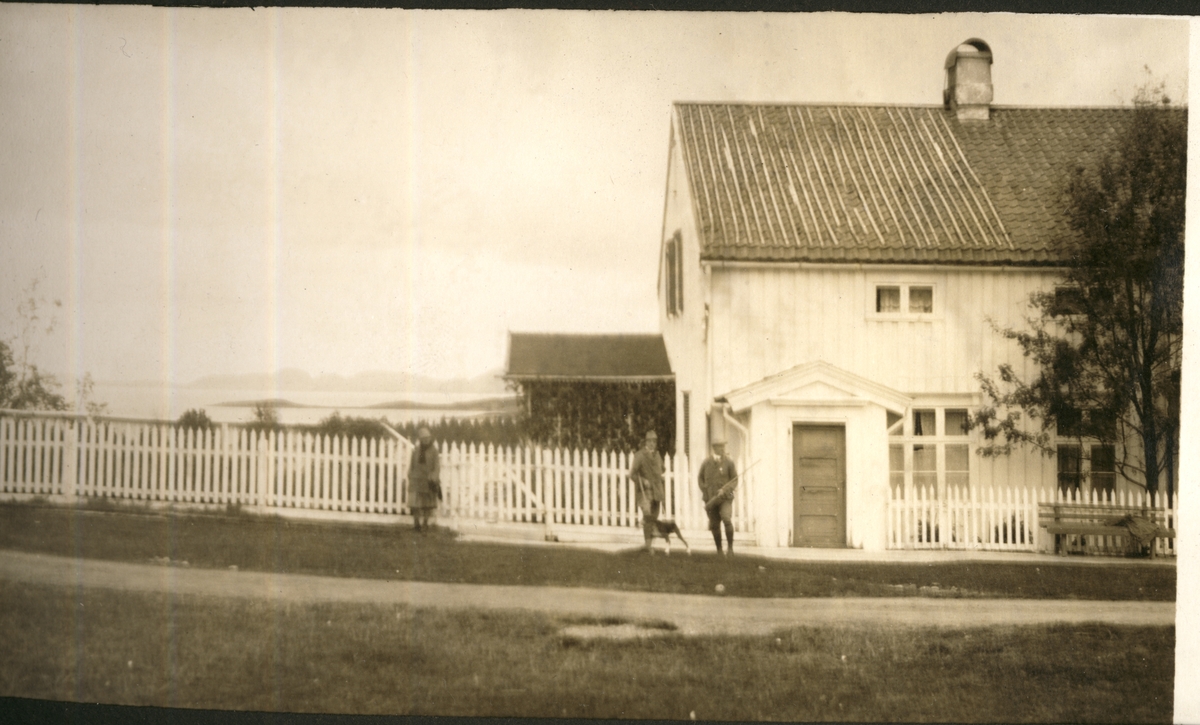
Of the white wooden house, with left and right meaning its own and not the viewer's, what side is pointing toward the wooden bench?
front

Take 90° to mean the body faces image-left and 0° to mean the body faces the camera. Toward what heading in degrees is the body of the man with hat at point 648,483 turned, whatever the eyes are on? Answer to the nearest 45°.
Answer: approximately 0°

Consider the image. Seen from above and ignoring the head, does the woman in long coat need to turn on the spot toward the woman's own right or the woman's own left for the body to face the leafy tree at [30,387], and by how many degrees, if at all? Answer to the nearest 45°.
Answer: approximately 90° to the woman's own right

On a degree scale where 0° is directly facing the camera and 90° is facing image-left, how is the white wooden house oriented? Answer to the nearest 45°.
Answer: approximately 0°
